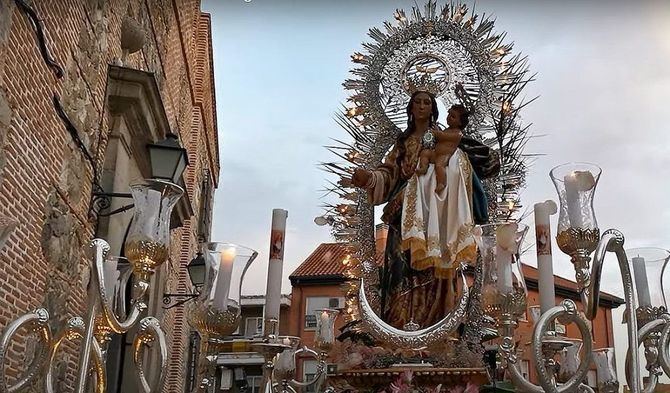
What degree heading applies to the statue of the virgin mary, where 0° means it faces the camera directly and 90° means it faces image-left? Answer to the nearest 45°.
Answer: approximately 0°

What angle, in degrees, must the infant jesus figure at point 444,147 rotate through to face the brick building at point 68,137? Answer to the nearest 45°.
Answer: approximately 45° to its right

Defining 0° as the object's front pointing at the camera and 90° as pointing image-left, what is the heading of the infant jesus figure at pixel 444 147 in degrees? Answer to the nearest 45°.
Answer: approximately 45°
